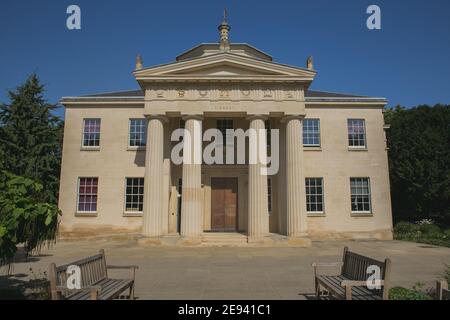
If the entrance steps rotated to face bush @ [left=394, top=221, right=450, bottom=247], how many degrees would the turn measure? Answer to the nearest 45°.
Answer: approximately 90° to its left

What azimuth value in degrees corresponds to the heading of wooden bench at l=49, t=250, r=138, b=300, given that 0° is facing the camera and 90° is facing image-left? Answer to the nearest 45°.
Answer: approximately 315°

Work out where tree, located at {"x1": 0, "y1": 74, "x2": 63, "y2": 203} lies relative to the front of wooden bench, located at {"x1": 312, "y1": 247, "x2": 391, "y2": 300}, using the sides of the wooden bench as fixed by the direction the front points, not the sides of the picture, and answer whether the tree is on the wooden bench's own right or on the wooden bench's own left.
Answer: on the wooden bench's own right

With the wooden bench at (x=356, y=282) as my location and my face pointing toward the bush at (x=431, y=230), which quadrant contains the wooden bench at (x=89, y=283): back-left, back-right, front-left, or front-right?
back-left

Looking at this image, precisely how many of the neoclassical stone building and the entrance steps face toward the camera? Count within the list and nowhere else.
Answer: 2

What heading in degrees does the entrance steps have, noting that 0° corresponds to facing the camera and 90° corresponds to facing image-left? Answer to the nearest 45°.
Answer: approximately 0°
